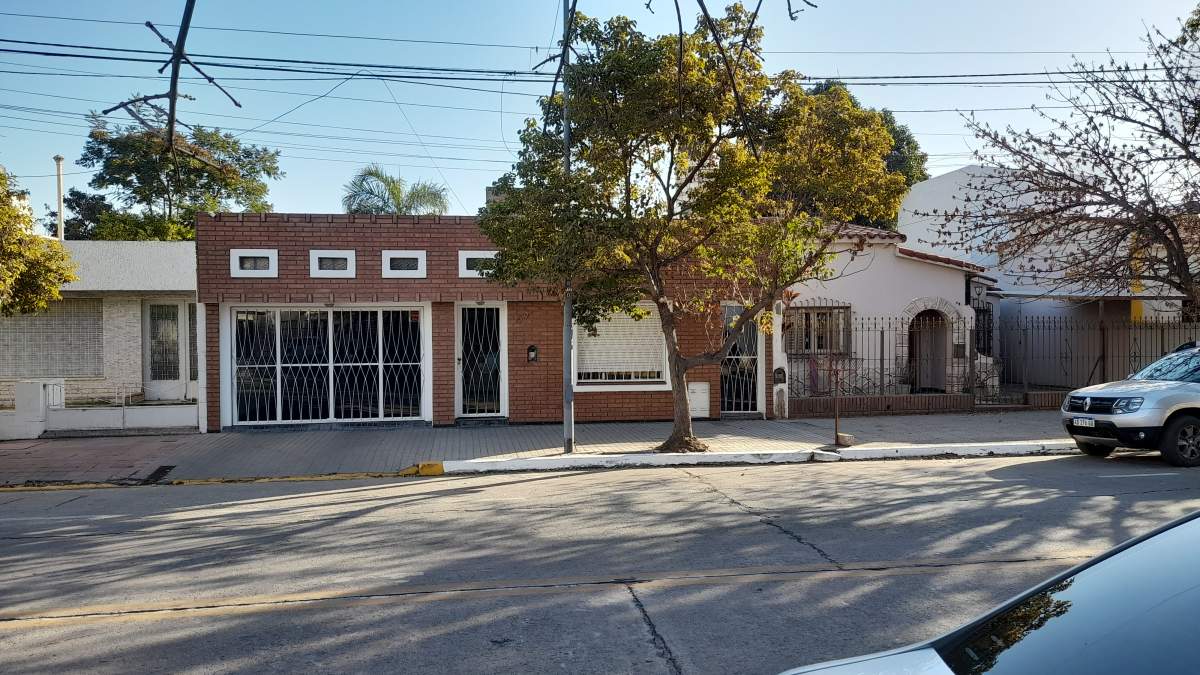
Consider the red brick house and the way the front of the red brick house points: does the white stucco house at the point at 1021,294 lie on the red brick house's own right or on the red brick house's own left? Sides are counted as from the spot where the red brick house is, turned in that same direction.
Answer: on the red brick house's own left

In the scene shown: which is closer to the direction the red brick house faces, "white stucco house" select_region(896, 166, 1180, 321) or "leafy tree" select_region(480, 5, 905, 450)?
the leafy tree

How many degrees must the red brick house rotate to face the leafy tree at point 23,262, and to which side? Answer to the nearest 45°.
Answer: approximately 90° to its right

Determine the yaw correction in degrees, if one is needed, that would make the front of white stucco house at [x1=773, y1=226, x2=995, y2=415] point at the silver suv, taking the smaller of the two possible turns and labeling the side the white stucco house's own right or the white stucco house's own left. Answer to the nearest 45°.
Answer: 0° — it already faces it

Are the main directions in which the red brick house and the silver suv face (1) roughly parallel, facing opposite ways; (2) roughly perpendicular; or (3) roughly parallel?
roughly perpendicular

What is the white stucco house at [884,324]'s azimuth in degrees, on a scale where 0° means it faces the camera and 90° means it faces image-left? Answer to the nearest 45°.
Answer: approximately 0°

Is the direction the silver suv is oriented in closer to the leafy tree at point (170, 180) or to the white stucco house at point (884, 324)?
the leafy tree

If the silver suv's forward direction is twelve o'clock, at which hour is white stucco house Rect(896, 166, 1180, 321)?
The white stucco house is roughly at 4 o'clock from the silver suv.

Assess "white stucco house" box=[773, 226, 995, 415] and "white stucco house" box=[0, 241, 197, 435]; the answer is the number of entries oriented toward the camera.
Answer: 2

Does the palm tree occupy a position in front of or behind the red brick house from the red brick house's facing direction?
behind

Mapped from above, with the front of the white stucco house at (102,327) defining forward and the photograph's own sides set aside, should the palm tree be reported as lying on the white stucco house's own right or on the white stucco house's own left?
on the white stucco house's own left

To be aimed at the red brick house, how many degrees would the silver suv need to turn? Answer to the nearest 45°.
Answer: approximately 45° to its right
